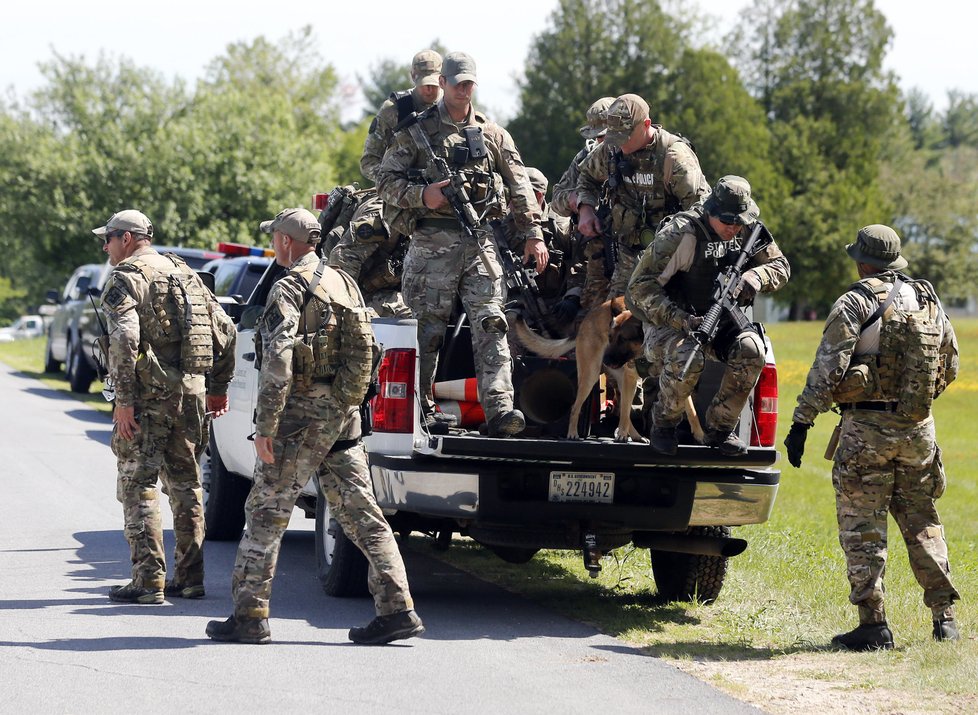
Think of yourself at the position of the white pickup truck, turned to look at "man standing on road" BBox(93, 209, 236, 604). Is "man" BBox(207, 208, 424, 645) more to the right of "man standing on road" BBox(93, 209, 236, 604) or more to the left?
left

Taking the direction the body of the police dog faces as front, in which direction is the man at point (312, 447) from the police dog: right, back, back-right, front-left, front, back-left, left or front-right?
right

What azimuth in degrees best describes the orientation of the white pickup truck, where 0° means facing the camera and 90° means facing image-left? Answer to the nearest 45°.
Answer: approximately 135°

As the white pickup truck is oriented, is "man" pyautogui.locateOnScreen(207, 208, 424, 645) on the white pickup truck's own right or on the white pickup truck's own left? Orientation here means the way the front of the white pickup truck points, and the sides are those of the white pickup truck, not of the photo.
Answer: on the white pickup truck's own left

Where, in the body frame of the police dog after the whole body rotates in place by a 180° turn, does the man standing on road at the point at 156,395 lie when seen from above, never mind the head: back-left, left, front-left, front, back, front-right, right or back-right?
front-left

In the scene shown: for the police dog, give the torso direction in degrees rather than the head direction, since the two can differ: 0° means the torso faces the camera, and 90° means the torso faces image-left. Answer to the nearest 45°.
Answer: approximately 315°
